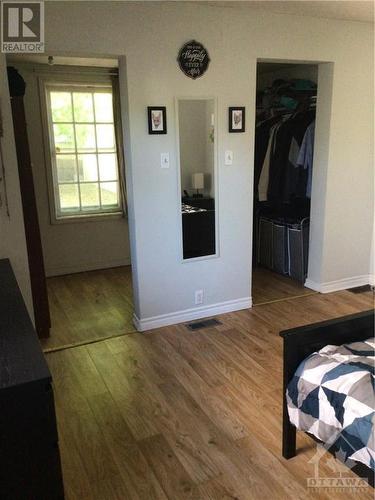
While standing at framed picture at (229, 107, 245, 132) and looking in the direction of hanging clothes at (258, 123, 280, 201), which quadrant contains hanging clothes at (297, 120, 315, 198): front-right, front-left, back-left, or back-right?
front-right

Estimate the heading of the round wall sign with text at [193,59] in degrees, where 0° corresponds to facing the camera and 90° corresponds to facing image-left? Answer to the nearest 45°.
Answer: approximately 0°

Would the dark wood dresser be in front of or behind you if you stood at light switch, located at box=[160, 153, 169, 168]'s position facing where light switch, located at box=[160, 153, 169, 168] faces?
in front

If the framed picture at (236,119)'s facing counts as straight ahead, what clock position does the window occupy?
The window is roughly at 4 o'clock from the framed picture.

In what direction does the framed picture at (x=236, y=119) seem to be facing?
toward the camera

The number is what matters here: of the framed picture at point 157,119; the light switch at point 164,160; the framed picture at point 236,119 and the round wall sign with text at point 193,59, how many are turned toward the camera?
4

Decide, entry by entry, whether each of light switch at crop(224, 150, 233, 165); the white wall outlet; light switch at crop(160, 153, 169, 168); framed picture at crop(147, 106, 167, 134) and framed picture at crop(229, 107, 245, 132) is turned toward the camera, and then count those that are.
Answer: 5

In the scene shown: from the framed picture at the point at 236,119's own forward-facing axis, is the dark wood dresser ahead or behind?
ahead

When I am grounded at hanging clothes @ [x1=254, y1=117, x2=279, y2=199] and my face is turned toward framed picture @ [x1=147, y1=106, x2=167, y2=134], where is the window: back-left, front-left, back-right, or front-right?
front-right

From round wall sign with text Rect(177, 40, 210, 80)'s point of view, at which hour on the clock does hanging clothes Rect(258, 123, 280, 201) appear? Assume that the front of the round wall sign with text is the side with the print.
The hanging clothes is roughly at 7 o'clock from the round wall sign with text.

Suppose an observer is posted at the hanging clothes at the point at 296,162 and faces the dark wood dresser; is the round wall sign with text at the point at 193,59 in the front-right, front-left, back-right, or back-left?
front-right

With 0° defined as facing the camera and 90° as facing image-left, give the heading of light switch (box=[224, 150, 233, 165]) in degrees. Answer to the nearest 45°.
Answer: approximately 0°

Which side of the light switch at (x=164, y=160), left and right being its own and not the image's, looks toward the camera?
front

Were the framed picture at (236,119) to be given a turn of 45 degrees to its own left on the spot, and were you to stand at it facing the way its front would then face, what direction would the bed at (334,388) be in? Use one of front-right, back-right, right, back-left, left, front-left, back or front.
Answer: front-right

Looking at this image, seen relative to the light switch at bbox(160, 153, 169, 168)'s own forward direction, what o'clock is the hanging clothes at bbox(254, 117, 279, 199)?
The hanging clothes is roughly at 7 o'clock from the light switch.
